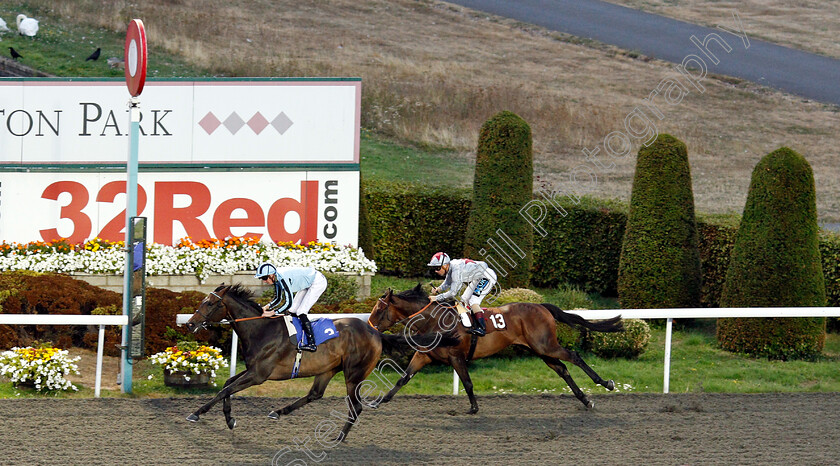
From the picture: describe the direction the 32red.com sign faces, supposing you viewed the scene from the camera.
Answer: facing the viewer

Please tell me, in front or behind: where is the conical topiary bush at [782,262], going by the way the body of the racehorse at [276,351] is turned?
behind

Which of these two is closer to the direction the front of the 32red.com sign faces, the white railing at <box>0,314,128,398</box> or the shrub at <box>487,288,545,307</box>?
the white railing

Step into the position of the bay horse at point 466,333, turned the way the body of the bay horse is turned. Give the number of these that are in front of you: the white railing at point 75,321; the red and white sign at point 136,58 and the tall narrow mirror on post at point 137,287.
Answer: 3

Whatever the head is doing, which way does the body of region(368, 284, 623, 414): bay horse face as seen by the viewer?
to the viewer's left

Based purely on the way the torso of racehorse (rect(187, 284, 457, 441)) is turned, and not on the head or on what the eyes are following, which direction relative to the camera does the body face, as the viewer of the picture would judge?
to the viewer's left

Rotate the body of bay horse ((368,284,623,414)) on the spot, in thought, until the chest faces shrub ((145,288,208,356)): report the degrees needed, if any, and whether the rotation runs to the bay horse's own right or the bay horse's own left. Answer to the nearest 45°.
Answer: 0° — it already faces it

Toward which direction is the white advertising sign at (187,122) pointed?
toward the camera

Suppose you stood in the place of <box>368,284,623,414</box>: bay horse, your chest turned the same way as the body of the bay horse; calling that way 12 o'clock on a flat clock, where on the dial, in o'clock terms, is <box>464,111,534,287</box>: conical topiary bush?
The conical topiary bush is roughly at 3 o'clock from the bay horse.

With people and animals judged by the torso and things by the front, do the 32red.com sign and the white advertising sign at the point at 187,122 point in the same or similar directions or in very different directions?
same or similar directions

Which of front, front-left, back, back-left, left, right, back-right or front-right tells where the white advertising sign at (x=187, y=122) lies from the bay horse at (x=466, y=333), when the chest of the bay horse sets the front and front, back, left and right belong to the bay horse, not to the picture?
front-right
